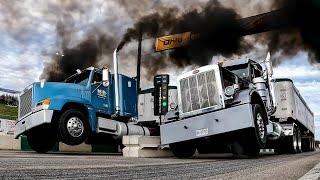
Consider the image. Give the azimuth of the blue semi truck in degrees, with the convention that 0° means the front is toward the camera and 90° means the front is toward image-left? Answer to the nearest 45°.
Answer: approximately 45°

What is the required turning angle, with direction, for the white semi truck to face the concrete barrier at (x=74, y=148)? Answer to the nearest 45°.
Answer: approximately 90° to its right

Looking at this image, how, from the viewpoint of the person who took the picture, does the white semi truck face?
facing the viewer and to the left of the viewer

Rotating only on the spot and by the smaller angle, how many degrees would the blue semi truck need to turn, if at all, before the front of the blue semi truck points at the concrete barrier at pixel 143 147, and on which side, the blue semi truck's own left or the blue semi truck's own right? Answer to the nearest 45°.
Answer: approximately 90° to the blue semi truck's own left

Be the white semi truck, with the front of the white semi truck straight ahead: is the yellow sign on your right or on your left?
on your right

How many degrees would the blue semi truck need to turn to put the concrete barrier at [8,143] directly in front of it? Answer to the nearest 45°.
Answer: approximately 90° to its right

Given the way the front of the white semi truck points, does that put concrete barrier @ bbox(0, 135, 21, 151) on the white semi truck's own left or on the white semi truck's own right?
on the white semi truck's own right

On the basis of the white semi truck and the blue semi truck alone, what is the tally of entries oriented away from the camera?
0

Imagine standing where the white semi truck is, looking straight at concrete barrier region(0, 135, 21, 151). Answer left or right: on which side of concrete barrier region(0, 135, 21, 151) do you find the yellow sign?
right

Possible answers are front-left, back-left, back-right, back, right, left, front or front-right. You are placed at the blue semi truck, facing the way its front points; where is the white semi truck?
left

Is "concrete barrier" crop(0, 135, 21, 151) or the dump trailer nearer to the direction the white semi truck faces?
the concrete barrier

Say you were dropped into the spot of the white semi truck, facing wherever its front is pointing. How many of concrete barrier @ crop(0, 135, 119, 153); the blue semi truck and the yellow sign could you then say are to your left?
0

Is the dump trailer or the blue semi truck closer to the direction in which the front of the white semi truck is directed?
the blue semi truck

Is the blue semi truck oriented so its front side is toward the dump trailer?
no

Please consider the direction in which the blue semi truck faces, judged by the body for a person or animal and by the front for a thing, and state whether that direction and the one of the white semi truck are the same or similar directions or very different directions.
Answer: same or similar directions
